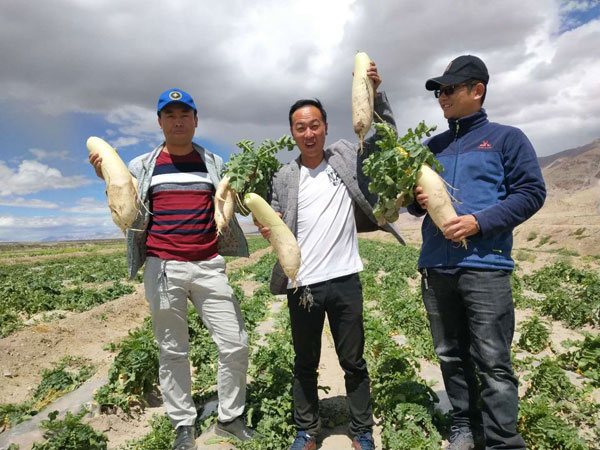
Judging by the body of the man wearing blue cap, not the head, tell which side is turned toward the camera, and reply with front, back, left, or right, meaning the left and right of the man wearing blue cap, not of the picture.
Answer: front

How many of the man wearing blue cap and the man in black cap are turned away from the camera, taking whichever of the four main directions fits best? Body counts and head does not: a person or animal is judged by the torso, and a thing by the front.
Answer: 0

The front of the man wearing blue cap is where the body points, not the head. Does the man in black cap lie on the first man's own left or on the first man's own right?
on the first man's own left

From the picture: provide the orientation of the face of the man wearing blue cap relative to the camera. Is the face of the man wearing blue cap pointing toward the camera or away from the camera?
toward the camera

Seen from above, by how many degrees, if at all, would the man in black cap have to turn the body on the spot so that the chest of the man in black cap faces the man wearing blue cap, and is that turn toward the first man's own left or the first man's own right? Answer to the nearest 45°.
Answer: approximately 45° to the first man's own right
